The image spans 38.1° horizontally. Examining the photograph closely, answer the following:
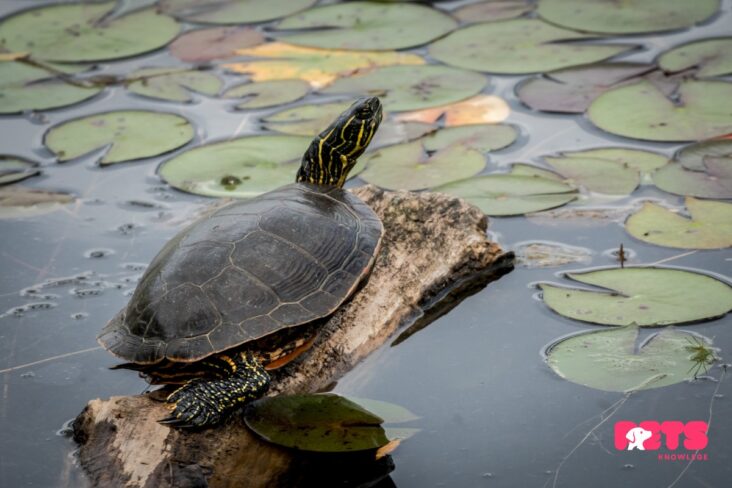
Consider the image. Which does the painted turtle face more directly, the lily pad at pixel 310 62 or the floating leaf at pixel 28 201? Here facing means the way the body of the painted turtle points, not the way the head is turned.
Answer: the lily pad

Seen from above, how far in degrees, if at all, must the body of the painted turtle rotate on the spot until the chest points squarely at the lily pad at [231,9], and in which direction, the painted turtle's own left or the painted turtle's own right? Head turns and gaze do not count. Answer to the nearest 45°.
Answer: approximately 45° to the painted turtle's own left

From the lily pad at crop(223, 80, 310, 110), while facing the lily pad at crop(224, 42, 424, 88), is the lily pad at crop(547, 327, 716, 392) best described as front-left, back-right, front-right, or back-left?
back-right

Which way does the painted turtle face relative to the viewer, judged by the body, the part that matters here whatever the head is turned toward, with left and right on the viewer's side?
facing away from the viewer and to the right of the viewer

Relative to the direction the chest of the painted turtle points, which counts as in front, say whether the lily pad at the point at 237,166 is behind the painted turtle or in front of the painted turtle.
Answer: in front

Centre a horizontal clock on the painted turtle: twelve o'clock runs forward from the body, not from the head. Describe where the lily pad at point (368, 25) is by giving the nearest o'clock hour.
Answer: The lily pad is roughly at 11 o'clock from the painted turtle.

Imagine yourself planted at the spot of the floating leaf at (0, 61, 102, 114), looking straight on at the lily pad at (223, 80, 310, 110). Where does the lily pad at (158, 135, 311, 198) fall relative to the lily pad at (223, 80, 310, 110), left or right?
right

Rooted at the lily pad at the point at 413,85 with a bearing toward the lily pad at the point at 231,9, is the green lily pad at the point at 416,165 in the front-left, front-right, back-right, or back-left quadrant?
back-left

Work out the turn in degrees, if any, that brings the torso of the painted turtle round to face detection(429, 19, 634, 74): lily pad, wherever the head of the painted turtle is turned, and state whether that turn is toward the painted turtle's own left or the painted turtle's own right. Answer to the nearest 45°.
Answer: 0° — it already faces it

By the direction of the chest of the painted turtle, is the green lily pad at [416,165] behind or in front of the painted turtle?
in front

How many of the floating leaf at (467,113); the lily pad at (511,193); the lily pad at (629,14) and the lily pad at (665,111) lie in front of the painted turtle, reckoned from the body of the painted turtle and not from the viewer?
4

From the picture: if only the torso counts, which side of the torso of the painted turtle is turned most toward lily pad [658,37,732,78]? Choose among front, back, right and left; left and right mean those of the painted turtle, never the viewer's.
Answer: front

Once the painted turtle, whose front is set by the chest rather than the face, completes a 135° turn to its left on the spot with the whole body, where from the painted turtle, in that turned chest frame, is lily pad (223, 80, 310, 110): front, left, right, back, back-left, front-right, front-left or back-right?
right

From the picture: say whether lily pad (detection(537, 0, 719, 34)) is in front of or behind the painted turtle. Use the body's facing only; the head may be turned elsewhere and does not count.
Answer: in front

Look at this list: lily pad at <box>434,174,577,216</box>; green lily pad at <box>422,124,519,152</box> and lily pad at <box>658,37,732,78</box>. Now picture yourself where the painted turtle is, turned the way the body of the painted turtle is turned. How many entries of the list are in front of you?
3

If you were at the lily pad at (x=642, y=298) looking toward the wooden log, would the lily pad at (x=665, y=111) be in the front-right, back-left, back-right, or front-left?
back-right
